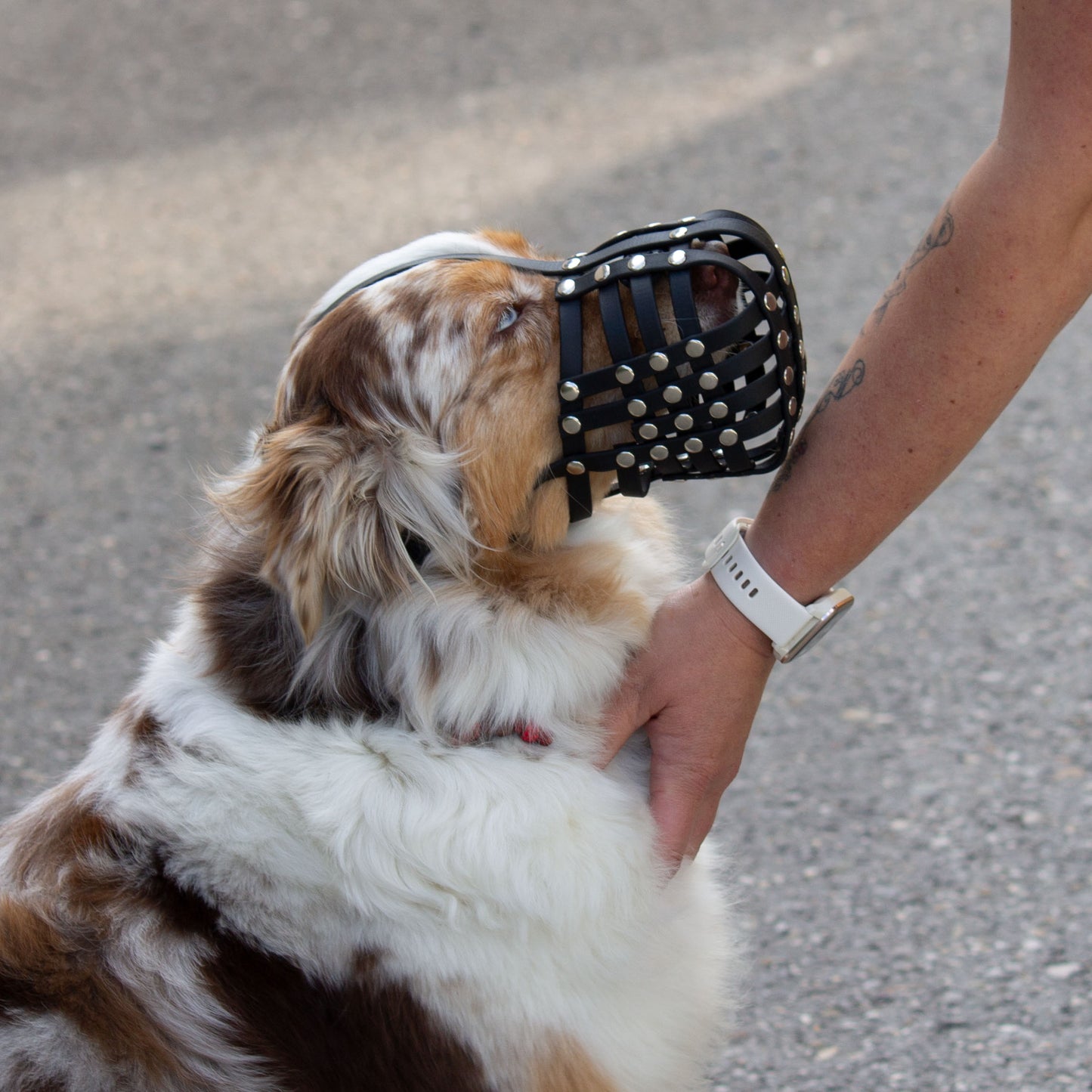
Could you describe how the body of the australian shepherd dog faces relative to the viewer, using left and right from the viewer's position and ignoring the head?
facing to the right of the viewer
